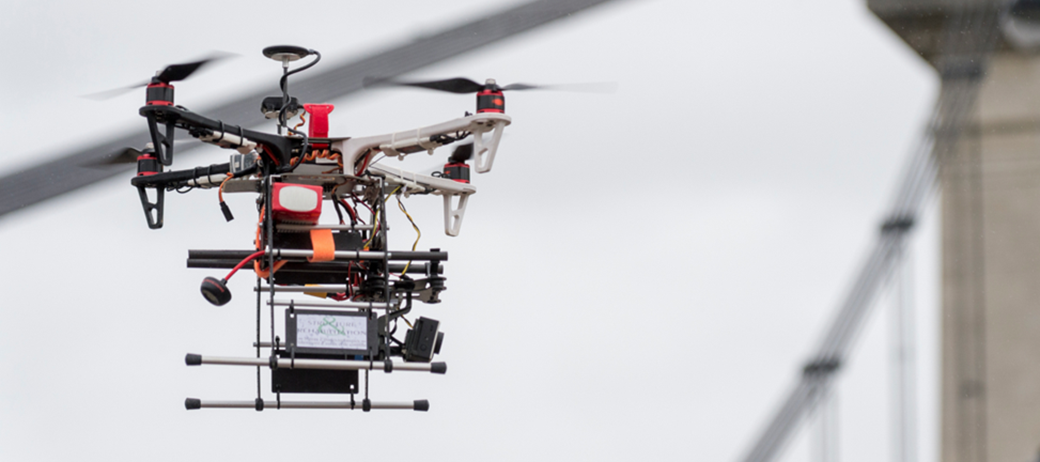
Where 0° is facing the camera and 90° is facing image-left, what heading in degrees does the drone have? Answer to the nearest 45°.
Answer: approximately 270°
